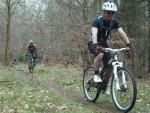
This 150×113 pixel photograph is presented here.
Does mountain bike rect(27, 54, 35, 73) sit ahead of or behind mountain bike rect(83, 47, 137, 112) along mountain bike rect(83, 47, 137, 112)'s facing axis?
behind

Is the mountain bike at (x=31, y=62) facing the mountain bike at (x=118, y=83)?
yes

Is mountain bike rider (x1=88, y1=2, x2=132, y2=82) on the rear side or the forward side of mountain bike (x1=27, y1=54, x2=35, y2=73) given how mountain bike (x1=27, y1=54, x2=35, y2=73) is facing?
on the forward side

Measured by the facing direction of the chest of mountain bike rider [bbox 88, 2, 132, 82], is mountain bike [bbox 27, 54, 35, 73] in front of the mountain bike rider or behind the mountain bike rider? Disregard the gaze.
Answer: behind

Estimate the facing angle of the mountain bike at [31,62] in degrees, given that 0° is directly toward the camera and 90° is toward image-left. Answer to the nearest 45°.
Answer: approximately 0°
